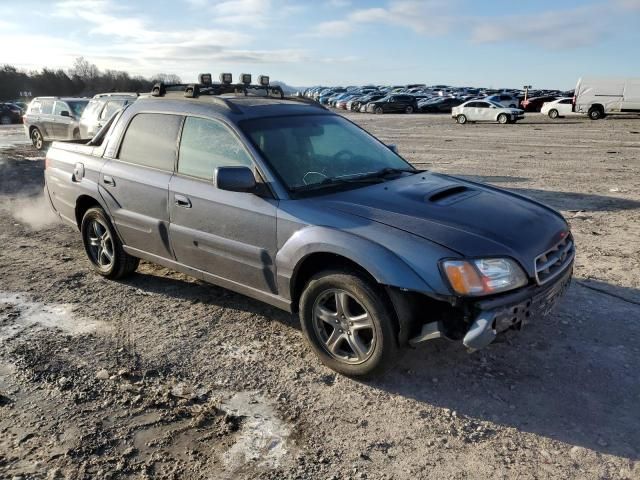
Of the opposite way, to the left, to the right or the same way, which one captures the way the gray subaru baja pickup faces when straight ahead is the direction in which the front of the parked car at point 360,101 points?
to the left

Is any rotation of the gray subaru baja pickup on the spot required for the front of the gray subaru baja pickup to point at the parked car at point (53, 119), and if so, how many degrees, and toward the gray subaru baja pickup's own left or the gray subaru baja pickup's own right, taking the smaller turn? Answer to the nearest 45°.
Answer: approximately 180°

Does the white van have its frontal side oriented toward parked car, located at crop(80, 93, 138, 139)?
no

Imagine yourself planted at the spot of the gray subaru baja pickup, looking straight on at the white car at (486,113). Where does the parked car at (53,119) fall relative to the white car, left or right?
left

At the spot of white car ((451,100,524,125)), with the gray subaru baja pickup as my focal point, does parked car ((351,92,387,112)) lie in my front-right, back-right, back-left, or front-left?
back-right

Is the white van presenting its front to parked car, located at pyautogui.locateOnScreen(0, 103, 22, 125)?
no

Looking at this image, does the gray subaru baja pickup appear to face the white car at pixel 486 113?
no

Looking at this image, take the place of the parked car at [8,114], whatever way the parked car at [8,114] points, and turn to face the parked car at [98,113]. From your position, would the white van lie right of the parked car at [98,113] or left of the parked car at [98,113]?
left

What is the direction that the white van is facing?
to the viewer's right

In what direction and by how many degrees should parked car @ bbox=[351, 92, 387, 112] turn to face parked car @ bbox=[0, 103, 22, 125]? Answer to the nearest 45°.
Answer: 0° — it already faces it

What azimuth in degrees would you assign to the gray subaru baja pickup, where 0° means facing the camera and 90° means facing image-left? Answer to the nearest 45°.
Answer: approximately 315°

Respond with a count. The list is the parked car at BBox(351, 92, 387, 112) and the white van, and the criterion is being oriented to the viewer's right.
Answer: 1
